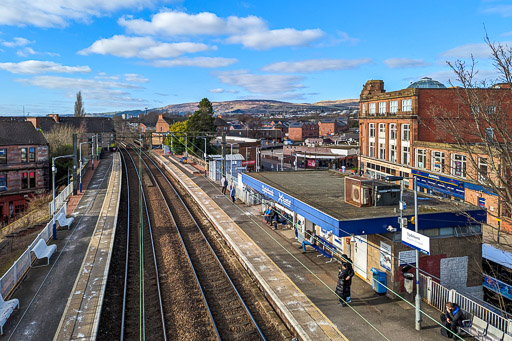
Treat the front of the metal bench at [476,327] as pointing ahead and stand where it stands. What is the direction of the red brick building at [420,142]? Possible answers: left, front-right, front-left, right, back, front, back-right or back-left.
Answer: back-right

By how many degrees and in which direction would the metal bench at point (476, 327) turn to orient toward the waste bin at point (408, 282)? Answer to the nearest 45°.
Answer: approximately 90° to its right

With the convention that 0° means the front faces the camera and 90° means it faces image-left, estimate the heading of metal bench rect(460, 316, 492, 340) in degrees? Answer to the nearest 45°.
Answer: approximately 45°

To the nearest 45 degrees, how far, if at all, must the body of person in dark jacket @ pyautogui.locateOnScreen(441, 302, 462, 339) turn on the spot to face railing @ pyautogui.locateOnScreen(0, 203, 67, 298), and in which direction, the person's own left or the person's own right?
approximately 45° to the person's own right
